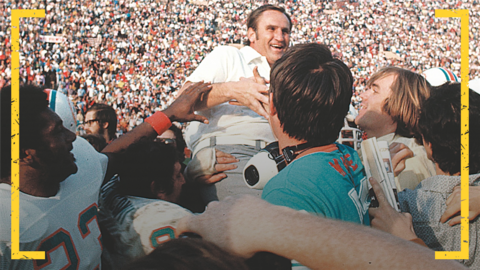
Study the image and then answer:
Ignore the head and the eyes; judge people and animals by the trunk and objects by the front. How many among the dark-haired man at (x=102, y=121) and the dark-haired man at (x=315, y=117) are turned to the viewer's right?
0

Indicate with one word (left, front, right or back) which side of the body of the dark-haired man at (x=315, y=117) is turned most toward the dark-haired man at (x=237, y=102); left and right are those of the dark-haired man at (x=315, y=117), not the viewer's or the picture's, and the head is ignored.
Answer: front

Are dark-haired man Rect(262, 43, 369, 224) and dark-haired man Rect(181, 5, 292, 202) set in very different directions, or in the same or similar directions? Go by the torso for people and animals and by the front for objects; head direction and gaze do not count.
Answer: very different directions

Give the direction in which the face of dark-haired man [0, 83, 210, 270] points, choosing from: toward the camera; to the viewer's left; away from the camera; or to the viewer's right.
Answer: to the viewer's right

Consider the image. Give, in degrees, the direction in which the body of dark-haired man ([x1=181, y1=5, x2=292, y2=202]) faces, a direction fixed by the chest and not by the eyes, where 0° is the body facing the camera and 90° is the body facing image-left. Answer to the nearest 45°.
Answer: approximately 315°

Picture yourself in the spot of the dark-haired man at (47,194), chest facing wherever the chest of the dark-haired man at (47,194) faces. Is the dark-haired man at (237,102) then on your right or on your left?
on your left

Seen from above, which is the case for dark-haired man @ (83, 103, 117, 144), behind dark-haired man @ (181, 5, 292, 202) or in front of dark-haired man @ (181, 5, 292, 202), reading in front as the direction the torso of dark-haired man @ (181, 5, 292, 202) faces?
behind

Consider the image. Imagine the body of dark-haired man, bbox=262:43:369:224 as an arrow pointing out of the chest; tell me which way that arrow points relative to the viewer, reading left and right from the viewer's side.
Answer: facing away from the viewer and to the left of the viewer

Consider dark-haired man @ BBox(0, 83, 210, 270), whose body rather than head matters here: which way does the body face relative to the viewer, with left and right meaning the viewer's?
facing the viewer and to the right of the viewer

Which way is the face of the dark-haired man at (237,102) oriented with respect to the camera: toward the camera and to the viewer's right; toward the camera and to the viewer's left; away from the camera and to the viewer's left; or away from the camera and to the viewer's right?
toward the camera and to the viewer's right

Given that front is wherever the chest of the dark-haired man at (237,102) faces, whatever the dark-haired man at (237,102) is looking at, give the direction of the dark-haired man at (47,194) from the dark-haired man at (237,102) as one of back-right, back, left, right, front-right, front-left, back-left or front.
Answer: right

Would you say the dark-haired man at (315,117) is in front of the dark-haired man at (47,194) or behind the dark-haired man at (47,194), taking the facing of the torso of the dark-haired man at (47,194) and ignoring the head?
in front
